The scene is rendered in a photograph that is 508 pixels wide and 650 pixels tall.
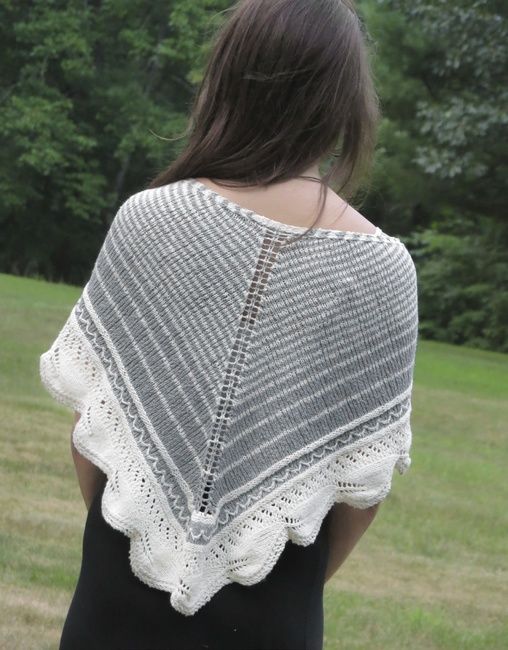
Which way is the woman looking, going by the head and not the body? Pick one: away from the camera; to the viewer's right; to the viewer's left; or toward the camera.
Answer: away from the camera

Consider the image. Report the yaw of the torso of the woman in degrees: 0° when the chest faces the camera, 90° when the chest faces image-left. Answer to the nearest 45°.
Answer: approximately 180°
